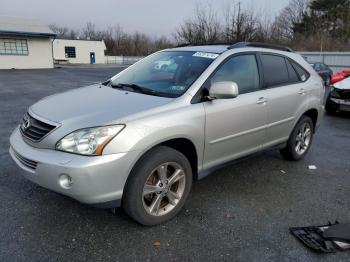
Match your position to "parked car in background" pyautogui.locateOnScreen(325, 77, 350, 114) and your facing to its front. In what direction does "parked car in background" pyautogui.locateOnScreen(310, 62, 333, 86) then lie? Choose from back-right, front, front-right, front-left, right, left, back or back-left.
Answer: back-right

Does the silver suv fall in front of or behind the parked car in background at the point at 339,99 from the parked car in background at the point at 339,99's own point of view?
in front

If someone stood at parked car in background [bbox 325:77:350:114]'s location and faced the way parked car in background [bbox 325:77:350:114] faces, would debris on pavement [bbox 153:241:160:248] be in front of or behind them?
in front

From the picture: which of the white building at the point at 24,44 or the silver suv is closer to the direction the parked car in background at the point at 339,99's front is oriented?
the silver suv

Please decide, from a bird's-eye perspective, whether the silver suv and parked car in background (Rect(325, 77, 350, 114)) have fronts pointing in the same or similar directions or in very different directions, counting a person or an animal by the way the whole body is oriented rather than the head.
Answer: same or similar directions

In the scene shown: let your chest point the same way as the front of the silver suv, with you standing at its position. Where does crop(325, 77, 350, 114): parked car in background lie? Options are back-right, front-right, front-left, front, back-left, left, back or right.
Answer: back

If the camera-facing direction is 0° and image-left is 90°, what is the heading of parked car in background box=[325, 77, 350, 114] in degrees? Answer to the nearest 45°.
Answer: approximately 45°

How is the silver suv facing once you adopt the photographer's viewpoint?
facing the viewer and to the left of the viewer

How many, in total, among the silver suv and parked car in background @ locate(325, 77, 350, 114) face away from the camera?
0

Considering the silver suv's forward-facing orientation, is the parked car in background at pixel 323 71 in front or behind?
behind

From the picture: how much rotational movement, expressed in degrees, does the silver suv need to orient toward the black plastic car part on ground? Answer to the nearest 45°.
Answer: approximately 135° to its left

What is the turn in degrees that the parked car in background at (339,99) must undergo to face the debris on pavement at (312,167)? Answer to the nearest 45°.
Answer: approximately 45° to its left

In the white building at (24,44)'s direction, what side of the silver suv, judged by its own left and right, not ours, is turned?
right
